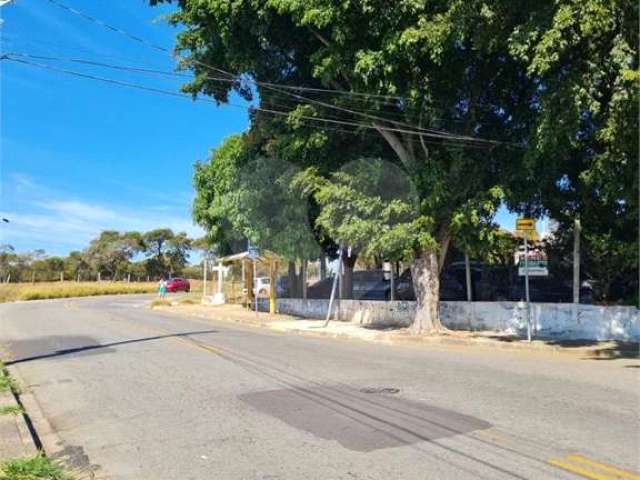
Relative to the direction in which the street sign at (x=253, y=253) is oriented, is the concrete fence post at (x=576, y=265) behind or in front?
in front

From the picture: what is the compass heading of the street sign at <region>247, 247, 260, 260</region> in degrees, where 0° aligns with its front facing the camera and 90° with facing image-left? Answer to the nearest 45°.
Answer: approximately 0°
